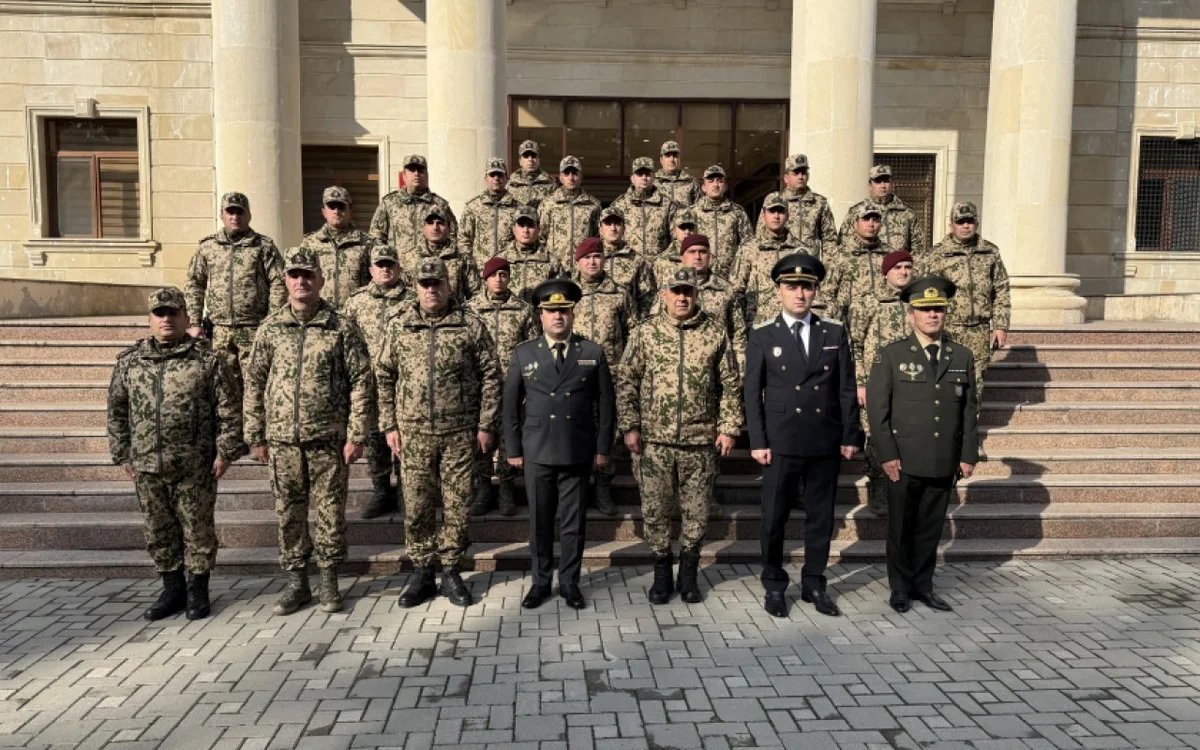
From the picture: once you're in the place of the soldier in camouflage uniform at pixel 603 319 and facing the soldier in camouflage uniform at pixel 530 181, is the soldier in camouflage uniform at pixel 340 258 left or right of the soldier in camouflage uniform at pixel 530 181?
left

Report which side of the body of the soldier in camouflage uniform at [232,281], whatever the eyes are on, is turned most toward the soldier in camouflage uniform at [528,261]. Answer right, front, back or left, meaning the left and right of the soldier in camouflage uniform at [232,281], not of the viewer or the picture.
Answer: left

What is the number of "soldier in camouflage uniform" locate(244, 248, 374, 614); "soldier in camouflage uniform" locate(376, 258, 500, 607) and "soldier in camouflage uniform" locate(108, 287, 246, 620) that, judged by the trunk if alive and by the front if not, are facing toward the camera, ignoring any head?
3

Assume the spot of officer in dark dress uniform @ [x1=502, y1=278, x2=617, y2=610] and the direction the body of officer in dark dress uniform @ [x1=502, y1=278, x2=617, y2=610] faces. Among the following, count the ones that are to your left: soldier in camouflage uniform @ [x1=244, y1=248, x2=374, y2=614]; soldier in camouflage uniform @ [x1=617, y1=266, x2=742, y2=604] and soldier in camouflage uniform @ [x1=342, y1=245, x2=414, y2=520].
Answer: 1

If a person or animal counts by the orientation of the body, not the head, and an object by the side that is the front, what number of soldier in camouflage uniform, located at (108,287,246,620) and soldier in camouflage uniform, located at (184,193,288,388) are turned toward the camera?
2

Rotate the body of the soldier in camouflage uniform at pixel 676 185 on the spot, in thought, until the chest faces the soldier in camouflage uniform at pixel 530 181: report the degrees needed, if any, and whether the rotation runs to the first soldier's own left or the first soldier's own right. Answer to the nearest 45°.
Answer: approximately 90° to the first soldier's own right

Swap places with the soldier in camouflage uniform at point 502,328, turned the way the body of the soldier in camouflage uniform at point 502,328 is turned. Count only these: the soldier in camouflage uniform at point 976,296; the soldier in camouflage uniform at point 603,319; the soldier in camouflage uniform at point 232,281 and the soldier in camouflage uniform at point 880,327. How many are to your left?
3

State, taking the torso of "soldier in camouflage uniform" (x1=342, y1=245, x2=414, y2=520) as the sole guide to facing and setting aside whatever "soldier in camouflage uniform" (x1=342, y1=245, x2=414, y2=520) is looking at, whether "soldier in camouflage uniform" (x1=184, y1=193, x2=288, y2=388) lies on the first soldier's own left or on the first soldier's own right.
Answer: on the first soldier's own right

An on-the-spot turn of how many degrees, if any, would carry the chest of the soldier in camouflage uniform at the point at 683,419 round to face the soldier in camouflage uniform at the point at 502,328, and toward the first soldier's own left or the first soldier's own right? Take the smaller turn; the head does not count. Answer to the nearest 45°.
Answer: approximately 135° to the first soldier's own right
